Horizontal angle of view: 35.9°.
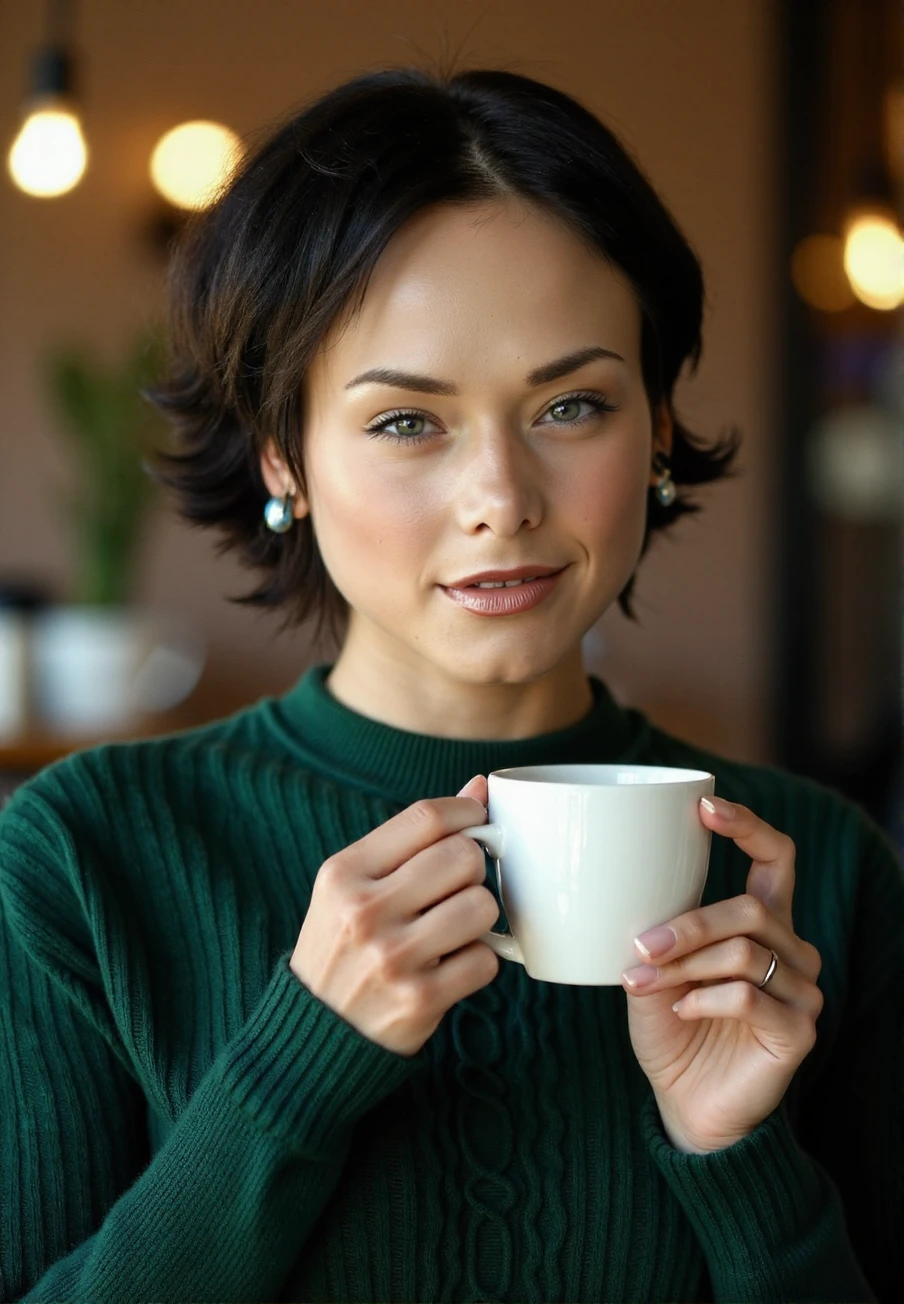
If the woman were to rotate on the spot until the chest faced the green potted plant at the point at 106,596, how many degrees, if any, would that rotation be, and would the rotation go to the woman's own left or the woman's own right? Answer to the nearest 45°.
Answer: approximately 180°

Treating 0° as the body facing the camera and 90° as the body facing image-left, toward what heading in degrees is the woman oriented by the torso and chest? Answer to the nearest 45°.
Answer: approximately 0°

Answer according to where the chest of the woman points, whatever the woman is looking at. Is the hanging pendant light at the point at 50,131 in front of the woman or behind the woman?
behind

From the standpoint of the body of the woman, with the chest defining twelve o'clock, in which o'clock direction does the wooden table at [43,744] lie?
The wooden table is roughly at 5 o'clock from the woman.
